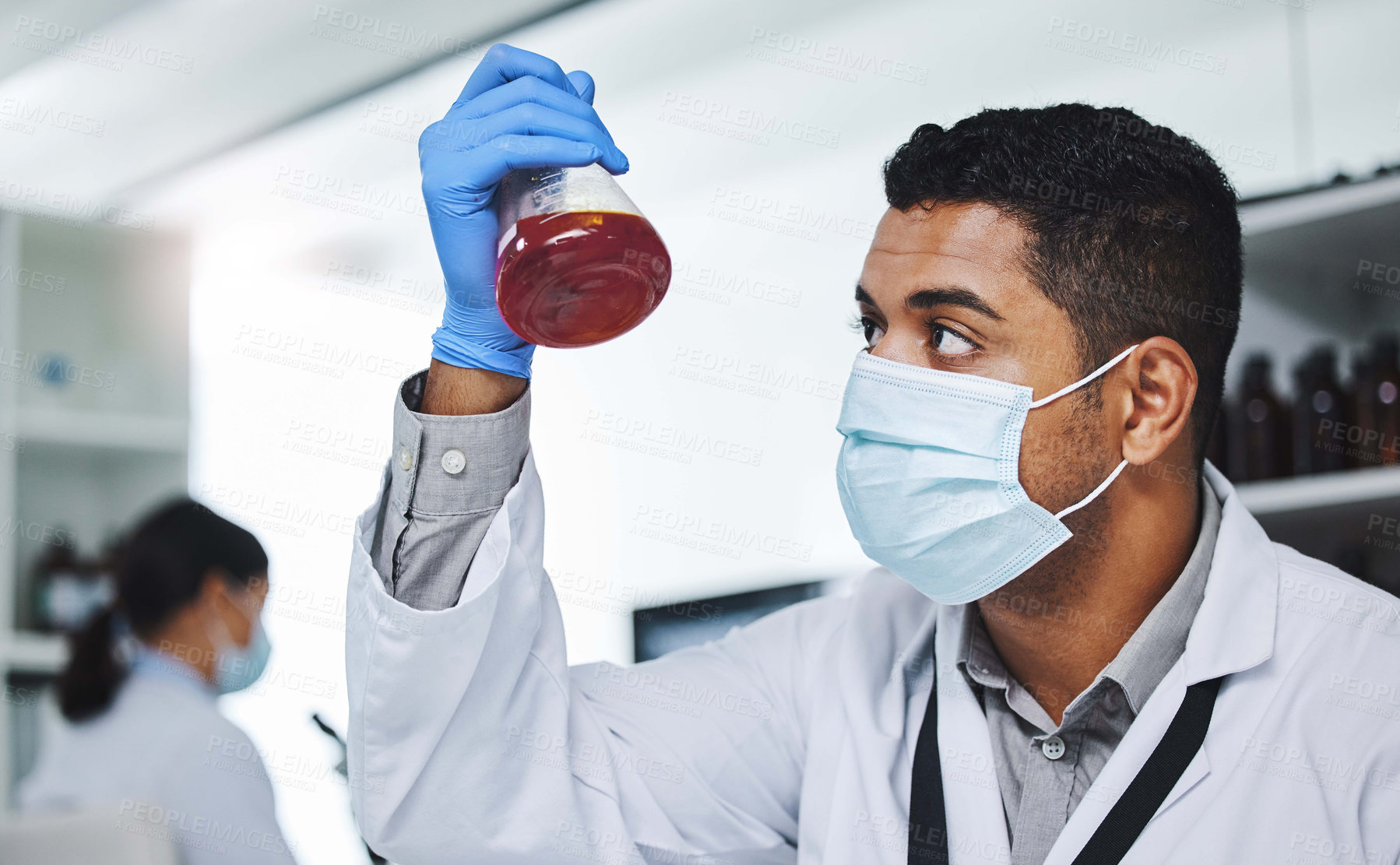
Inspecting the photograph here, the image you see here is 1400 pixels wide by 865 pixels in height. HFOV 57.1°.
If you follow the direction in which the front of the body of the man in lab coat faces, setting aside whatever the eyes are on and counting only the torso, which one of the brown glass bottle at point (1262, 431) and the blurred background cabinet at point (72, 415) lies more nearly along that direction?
the blurred background cabinet

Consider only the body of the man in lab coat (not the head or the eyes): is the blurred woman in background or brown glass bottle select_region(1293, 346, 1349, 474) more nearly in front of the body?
the blurred woman in background

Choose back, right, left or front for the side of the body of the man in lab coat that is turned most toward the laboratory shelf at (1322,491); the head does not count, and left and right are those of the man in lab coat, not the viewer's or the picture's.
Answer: back

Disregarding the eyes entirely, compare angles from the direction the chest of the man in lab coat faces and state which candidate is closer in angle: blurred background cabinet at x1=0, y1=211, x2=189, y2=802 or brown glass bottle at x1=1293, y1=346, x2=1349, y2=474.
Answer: the blurred background cabinet

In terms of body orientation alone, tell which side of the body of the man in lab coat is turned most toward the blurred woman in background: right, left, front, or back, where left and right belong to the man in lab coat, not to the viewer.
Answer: right

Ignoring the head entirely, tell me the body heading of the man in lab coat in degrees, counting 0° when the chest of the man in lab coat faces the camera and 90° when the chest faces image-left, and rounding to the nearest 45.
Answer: approximately 45°

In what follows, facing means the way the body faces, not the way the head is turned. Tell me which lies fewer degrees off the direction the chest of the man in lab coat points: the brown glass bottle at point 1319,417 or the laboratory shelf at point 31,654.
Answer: the laboratory shelf

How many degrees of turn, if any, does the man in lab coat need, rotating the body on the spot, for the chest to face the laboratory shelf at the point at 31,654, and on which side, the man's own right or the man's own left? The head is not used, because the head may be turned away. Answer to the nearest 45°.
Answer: approximately 90° to the man's own right

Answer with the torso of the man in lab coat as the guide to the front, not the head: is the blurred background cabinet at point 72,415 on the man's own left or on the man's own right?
on the man's own right

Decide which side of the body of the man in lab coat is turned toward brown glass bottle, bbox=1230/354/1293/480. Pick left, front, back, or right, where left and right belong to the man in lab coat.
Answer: back

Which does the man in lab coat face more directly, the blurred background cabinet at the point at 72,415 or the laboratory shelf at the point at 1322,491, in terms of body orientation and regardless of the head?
the blurred background cabinet

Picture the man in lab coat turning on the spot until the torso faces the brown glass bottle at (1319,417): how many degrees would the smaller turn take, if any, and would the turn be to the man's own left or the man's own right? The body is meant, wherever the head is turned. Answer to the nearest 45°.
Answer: approximately 180°
